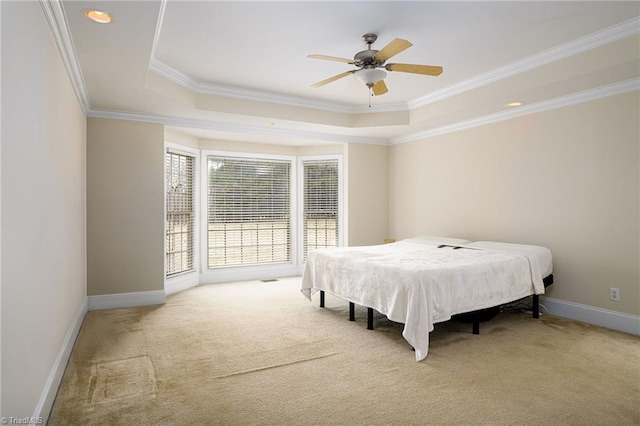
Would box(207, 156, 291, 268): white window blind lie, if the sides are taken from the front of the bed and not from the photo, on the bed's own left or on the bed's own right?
on the bed's own right

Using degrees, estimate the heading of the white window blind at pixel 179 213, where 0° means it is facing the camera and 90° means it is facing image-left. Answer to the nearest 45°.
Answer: approximately 315°

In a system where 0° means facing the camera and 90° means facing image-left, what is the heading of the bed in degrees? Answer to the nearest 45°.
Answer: approximately 45°

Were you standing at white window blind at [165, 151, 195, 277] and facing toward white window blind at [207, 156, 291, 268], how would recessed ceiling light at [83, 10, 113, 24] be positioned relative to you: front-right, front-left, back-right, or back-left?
back-right

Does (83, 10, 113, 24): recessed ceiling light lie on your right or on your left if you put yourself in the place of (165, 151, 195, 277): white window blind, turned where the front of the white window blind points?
on your right

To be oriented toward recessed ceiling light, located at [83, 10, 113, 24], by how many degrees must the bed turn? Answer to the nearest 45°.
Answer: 0° — it already faces it

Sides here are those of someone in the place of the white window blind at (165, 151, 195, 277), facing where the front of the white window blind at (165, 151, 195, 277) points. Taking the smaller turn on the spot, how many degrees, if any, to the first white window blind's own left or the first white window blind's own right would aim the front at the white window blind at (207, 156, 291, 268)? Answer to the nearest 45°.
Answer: approximately 90° to the first white window blind's own left
